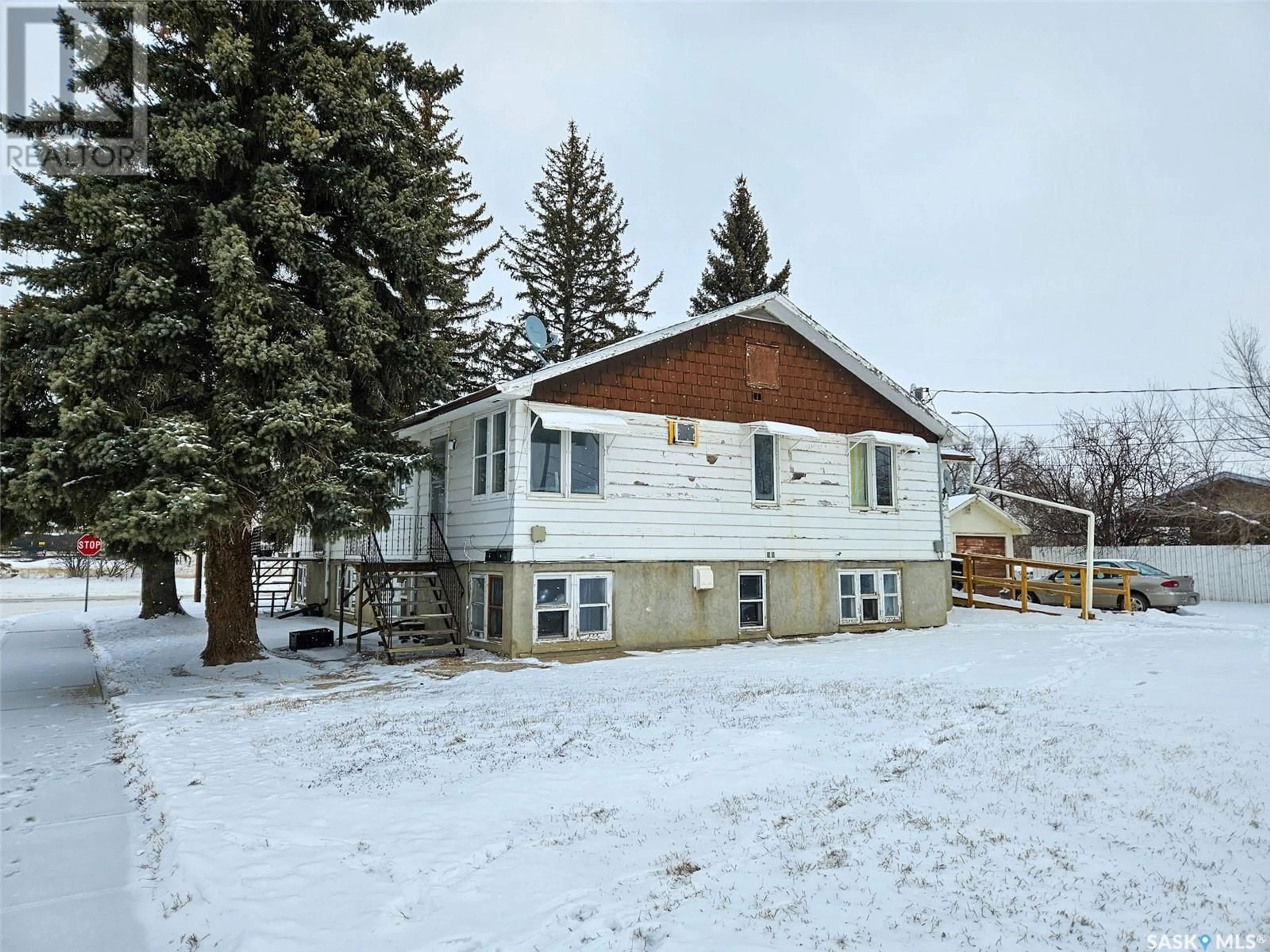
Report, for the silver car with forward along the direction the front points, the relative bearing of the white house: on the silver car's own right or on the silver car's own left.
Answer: on the silver car's own left

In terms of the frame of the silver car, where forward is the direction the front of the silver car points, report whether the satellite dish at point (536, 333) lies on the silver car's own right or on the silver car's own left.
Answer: on the silver car's own left

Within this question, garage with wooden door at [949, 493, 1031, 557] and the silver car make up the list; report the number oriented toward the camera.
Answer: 1

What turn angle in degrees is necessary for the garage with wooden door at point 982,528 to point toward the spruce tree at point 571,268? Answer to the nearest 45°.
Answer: approximately 90° to its right

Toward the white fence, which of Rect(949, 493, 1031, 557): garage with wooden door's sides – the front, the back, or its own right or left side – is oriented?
left

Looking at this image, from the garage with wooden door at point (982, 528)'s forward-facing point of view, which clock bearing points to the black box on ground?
The black box on ground is roughly at 1 o'clock from the garage with wooden door.

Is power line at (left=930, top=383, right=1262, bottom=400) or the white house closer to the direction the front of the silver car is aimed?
the white house

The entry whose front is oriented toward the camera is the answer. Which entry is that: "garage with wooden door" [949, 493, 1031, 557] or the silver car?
the garage with wooden door

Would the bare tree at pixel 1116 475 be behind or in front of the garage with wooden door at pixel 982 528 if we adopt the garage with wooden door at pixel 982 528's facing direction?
behind

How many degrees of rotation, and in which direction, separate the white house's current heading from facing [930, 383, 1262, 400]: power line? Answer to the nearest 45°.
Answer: approximately 180°

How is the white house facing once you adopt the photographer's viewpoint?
facing the viewer and to the left of the viewer

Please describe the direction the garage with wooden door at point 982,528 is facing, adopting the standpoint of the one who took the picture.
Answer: facing the viewer
